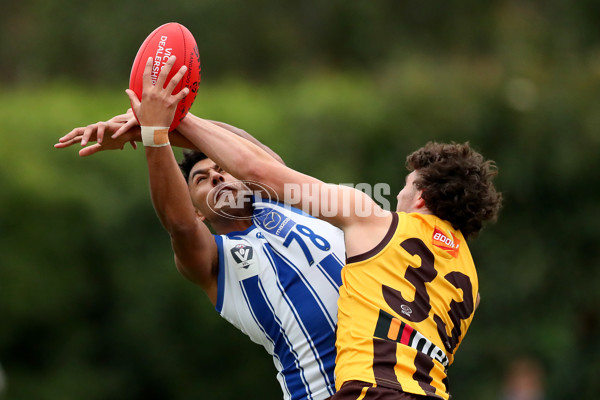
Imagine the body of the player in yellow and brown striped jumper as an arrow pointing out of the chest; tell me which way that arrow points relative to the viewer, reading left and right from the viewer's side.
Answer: facing away from the viewer and to the left of the viewer

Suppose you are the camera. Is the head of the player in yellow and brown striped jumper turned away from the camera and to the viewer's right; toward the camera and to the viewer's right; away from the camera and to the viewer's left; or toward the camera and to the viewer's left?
away from the camera and to the viewer's left

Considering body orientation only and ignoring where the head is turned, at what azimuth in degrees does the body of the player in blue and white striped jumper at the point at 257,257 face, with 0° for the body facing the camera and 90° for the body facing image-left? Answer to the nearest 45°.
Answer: approximately 0°
